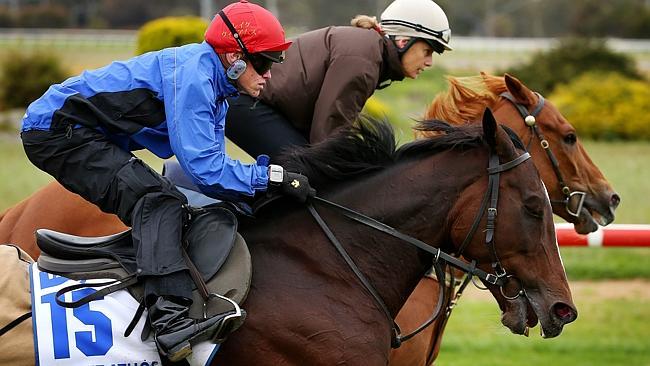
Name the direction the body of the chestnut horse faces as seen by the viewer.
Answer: to the viewer's right

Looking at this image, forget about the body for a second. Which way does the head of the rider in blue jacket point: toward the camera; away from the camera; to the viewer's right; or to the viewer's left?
to the viewer's right

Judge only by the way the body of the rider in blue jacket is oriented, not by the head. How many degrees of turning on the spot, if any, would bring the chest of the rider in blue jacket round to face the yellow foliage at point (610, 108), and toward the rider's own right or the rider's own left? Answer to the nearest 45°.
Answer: approximately 45° to the rider's own left

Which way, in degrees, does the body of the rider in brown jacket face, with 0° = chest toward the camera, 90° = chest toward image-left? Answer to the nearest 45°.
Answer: approximately 270°

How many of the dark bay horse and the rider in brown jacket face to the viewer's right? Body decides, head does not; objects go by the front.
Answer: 2

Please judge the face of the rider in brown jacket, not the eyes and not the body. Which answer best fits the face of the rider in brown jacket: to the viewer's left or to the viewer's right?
to the viewer's right

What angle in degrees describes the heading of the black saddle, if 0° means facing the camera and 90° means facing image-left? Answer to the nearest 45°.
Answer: approximately 270°

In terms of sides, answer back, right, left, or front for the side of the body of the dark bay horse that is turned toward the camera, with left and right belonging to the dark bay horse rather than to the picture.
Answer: right

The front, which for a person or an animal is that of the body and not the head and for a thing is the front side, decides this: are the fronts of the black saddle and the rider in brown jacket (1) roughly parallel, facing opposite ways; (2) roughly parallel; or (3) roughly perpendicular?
roughly parallel

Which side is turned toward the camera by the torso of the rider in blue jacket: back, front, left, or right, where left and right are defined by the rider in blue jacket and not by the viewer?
right
